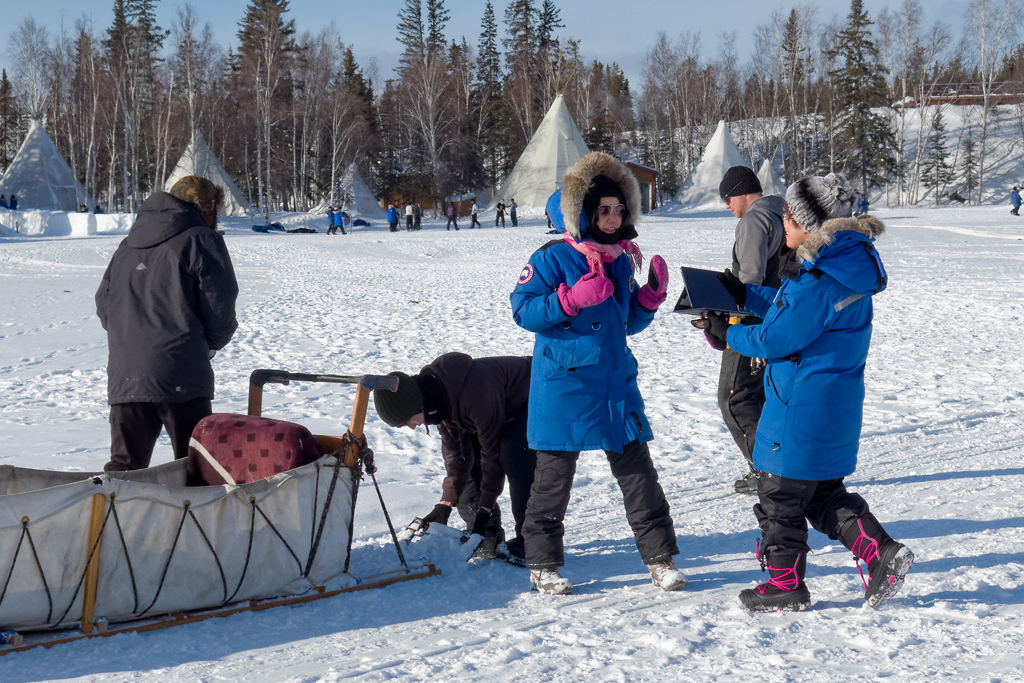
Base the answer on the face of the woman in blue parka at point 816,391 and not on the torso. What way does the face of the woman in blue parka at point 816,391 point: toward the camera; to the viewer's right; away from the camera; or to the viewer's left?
to the viewer's left

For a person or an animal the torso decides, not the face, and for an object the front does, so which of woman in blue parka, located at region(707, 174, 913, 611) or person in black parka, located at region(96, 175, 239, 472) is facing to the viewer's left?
the woman in blue parka

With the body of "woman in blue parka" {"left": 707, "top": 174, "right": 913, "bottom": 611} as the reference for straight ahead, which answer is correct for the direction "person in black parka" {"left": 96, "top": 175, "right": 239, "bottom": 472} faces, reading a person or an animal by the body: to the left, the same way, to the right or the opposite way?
to the right

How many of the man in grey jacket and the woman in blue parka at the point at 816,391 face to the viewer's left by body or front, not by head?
2

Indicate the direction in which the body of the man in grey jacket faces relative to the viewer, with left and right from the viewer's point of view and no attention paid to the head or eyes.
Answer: facing to the left of the viewer

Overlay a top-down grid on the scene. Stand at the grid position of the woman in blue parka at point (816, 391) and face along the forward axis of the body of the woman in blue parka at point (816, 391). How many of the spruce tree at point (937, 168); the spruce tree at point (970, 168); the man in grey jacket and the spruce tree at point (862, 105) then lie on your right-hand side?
4

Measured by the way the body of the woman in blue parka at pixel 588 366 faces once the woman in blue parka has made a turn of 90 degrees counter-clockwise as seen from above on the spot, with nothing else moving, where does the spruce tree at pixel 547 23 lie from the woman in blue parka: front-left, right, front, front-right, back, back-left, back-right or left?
front-left

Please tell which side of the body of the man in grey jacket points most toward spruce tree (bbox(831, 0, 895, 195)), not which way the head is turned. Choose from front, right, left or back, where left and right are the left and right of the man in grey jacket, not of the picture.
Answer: right

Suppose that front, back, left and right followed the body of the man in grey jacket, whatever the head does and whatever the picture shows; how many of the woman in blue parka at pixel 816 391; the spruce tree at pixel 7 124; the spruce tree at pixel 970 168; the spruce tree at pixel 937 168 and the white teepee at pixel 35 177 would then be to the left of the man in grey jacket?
1

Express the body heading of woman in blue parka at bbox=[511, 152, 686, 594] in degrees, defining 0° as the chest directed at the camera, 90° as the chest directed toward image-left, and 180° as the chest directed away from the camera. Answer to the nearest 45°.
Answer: approximately 315°

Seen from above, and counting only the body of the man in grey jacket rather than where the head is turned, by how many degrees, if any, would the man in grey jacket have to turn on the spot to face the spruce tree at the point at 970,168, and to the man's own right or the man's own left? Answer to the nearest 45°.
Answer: approximately 90° to the man's own right

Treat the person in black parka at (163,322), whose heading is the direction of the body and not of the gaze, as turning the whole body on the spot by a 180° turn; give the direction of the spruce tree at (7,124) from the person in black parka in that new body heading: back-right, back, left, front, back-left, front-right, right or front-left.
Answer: back-right

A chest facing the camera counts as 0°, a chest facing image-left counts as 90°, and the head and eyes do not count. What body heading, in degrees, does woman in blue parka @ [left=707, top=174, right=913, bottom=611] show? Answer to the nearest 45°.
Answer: approximately 90°

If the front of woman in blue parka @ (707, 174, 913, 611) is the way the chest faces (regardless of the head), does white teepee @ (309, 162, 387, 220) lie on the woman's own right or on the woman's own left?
on the woman's own right

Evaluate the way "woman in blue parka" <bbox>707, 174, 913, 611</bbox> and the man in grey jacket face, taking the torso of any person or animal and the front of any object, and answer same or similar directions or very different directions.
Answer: same or similar directions

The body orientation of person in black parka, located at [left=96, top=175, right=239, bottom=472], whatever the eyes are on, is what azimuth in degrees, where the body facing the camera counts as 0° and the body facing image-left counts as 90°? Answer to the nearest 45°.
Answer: approximately 225°

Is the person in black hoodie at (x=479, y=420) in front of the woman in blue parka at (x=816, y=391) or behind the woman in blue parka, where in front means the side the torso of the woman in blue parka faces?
in front

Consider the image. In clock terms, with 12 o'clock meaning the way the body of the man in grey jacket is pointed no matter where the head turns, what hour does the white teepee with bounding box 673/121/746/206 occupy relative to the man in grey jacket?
The white teepee is roughly at 3 o'clock from the man in grey jacket.
